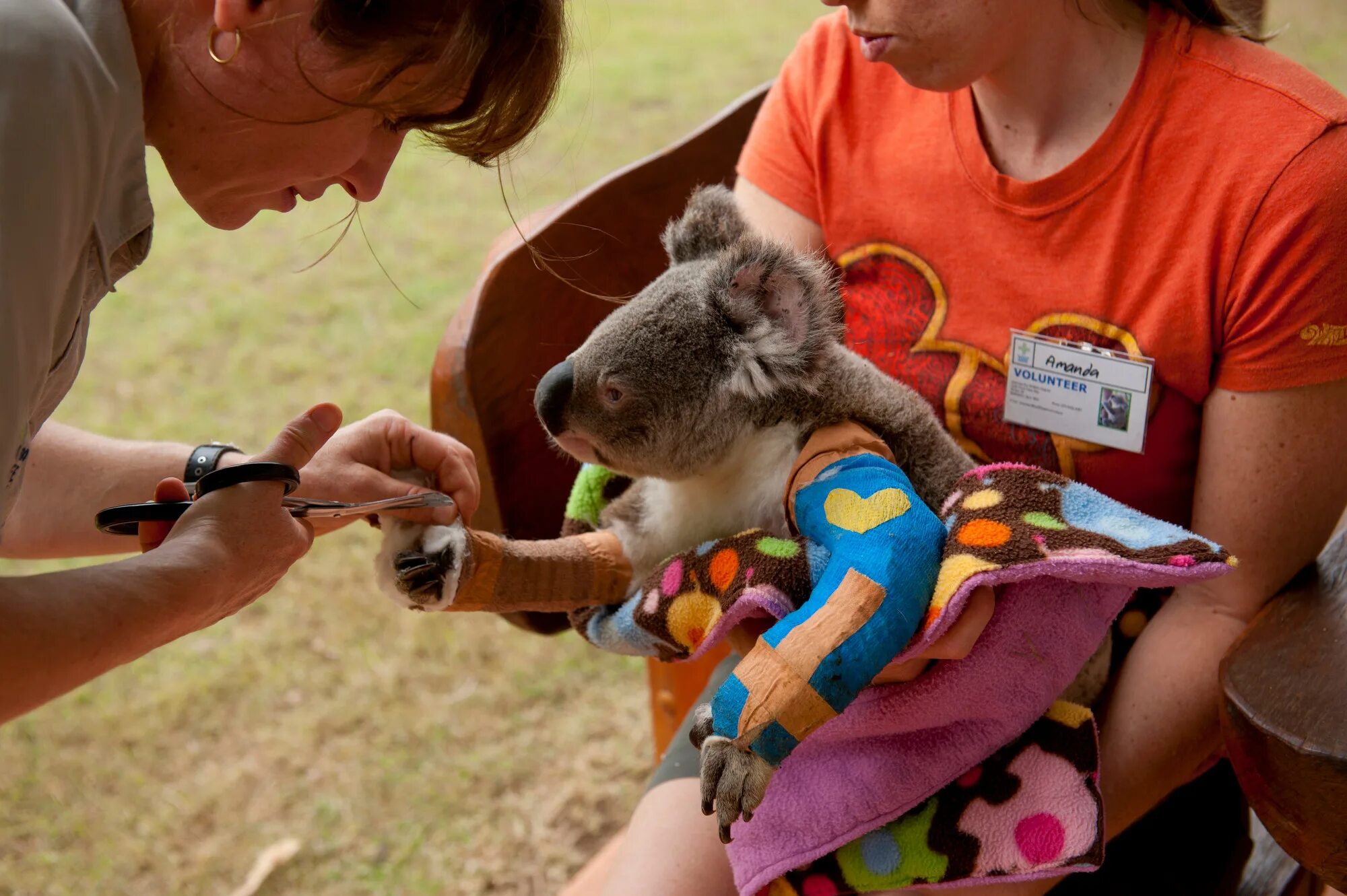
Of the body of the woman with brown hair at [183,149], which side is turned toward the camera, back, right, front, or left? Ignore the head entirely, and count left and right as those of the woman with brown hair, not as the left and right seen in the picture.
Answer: right

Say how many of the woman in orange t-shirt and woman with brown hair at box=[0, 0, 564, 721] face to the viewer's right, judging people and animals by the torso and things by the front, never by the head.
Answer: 1

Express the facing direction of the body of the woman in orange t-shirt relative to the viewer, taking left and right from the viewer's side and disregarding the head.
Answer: facing the viewer and to the left of the viewer

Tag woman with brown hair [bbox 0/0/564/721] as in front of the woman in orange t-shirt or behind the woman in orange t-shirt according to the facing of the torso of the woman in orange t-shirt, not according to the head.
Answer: in front

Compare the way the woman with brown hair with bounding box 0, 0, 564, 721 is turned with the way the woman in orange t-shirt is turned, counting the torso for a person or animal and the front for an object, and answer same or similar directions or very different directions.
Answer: very different directions

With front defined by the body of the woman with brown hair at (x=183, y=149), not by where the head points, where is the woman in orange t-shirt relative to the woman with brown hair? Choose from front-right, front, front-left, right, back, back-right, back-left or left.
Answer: front

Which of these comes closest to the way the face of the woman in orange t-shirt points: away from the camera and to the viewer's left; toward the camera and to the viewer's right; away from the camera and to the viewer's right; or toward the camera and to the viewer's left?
toward the camera and to the viewer's left

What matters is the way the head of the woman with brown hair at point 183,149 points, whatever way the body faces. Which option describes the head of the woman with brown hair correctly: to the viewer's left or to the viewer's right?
to the viewer's right
